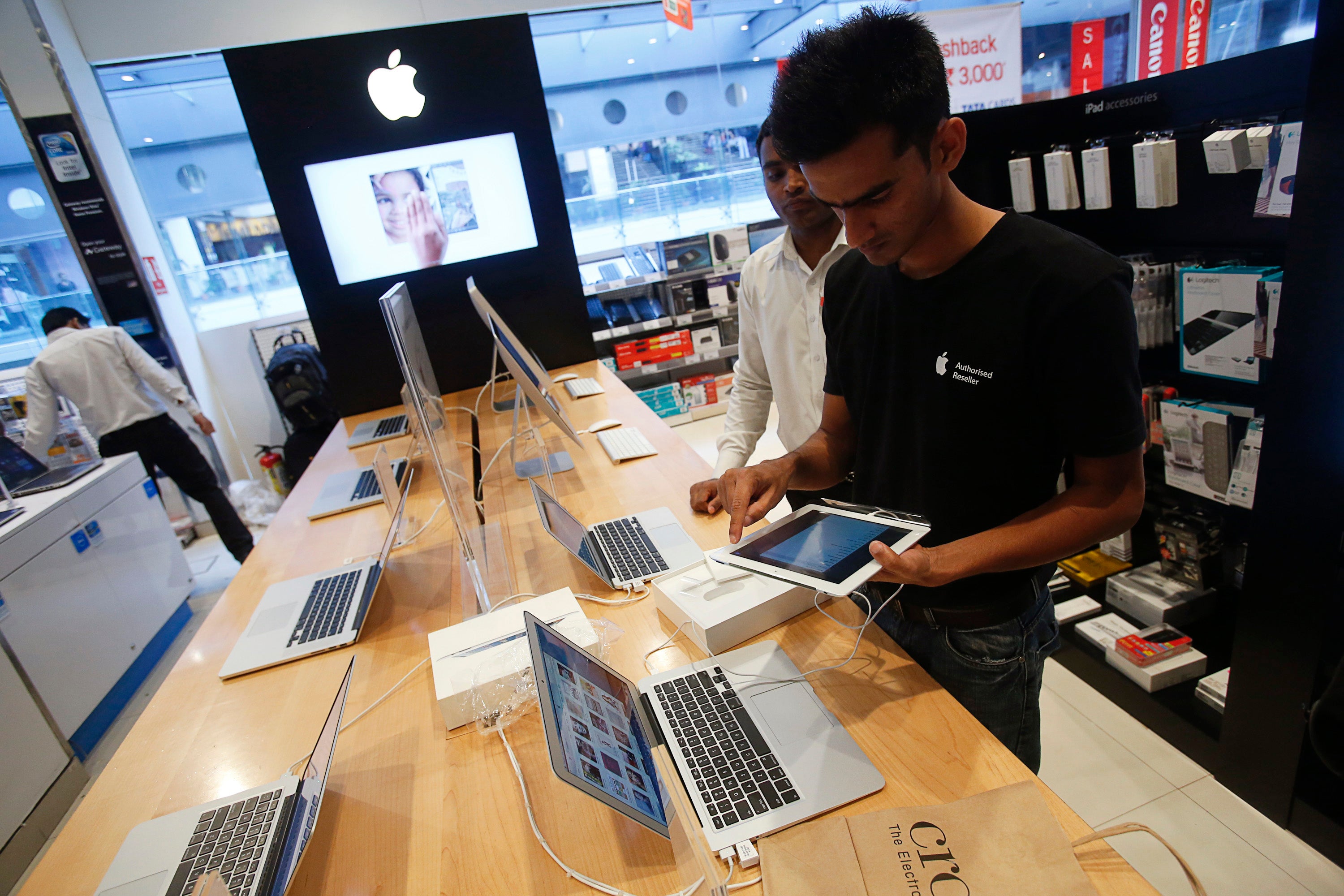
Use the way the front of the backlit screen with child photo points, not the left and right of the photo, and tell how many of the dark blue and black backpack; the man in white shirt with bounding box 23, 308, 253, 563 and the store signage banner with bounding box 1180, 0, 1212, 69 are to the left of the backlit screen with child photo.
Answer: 1

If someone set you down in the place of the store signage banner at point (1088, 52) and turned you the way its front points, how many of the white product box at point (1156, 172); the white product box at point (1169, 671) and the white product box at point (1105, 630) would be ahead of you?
3

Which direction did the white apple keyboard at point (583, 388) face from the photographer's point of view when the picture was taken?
facing to the right of the viewer

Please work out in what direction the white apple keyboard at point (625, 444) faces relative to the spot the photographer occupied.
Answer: facing to the right of the viewer

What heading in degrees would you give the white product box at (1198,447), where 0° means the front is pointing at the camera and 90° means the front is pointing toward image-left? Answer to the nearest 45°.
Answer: approximately 45°

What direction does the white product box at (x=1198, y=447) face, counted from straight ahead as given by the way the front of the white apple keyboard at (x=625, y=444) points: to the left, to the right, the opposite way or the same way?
the opposite way

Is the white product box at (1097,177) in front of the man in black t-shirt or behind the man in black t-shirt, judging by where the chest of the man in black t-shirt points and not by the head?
behind

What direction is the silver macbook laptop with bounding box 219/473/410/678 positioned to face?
to the viewer's left

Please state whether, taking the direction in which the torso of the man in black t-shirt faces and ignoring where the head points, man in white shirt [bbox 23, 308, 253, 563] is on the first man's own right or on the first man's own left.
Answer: on the first man's own right

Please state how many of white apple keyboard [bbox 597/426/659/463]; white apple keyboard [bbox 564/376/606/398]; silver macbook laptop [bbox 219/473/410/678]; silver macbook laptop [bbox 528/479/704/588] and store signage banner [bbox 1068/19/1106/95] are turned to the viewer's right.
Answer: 3

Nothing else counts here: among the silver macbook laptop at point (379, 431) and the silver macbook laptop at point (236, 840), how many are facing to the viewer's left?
2

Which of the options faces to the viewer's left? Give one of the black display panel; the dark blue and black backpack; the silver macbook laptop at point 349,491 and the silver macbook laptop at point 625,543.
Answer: the silver macbook laptop at point 349,491

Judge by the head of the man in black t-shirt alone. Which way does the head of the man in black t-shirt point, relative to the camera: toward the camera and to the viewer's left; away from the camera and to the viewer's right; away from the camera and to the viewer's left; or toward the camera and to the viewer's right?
toward the camera and to the viewer's left

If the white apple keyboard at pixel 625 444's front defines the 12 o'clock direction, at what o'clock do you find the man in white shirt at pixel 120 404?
The man in white shirt is roughly at 7 o'clock from the white apple keyboard.

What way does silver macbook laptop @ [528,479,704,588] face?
to the viewer's right
